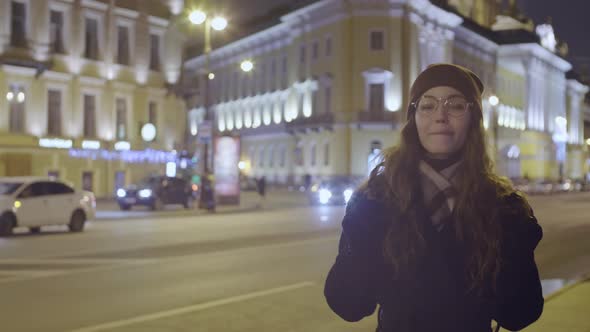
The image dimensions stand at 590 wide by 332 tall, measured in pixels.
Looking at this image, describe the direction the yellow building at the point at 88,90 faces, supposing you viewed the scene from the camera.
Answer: facing the viewer and to the right of the viewer

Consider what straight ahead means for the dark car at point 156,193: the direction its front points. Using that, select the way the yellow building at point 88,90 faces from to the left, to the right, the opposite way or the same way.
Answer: to the left

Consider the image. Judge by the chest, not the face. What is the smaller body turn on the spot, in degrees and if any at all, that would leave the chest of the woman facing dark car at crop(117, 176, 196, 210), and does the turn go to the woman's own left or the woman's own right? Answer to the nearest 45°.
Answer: approximately 135° to the woman's own right

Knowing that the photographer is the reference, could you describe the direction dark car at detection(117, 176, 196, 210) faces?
facing the viewer and to the left of the viewer

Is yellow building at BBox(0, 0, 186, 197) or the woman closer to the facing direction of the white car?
the woman

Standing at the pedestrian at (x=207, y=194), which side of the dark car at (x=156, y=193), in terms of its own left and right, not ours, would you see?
left

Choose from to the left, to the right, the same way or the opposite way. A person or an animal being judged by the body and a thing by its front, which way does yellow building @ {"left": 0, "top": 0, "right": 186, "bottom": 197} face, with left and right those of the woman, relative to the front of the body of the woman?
to the left

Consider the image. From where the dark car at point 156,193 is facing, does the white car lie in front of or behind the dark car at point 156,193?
in front

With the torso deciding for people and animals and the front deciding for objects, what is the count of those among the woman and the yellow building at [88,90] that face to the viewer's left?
0

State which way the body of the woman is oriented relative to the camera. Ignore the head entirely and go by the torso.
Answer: toward the camera

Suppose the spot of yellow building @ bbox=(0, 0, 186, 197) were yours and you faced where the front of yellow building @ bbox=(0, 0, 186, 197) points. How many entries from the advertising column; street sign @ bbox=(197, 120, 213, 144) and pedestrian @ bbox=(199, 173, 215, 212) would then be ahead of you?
3

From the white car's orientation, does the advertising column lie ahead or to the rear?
to the rear

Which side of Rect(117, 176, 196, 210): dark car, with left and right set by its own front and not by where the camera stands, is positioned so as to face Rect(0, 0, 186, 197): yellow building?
right
